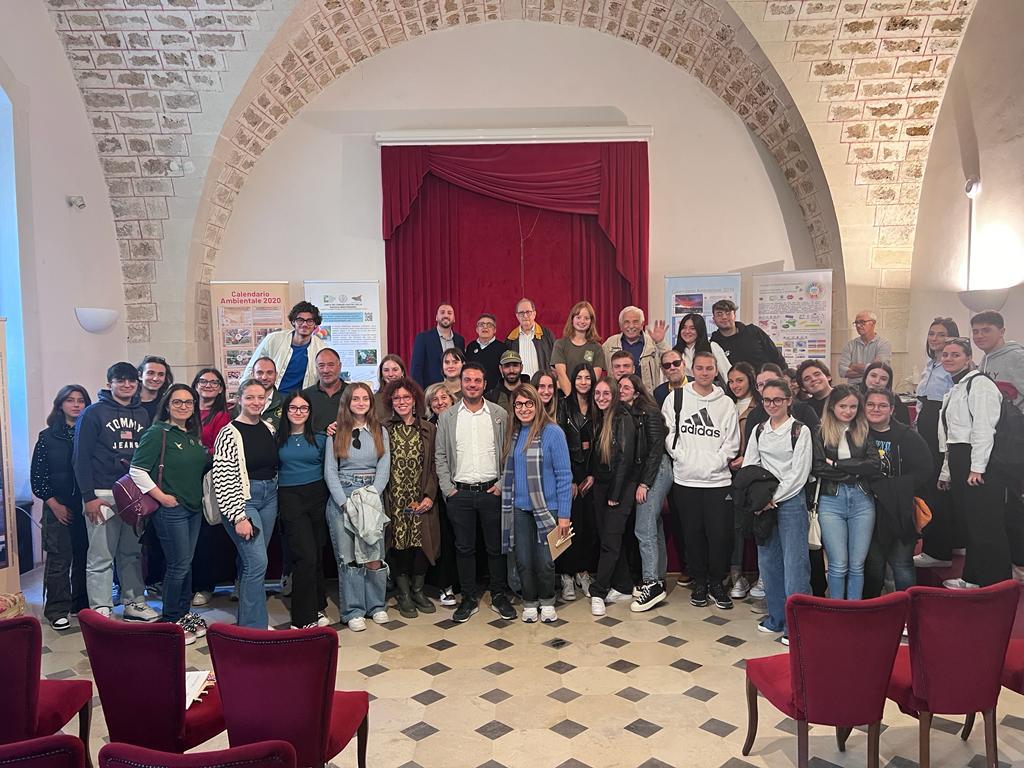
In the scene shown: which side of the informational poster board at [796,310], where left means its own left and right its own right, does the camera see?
front

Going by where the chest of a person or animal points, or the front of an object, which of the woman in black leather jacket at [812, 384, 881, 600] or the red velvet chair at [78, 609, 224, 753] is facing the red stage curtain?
the red velvet chair

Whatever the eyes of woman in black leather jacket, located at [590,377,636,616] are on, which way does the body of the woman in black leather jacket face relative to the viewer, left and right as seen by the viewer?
facing the viewer and to the left of the viewer

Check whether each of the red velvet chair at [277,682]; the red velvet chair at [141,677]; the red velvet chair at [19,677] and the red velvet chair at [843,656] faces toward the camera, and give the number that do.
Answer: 0

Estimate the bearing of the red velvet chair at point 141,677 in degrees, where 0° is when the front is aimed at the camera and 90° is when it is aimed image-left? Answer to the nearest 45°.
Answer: approximately 225°

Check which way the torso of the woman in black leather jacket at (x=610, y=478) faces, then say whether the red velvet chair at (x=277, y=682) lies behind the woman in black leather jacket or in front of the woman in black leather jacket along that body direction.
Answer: in front

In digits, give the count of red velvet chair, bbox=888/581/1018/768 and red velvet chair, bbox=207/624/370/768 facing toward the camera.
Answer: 0

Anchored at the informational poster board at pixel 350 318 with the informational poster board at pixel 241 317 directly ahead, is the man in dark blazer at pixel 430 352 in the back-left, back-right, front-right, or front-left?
back-left

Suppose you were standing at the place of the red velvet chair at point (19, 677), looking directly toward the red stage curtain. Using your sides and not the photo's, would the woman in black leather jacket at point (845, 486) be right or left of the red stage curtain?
right

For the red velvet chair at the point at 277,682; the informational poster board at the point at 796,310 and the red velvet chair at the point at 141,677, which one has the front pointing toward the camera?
the informational poster board

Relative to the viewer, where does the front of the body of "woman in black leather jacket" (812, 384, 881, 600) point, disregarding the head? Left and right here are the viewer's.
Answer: facing the viewer

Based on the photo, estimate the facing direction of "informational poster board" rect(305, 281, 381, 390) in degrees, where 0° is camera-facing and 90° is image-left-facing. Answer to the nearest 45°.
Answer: approximately 0°

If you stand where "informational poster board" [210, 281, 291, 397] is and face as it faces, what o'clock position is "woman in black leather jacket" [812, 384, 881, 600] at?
The woman in black leather jacket is roughly at 11 o'clock from the informational poster board.

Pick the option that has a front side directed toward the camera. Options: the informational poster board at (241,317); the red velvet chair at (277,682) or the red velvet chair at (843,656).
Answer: the informational poster board

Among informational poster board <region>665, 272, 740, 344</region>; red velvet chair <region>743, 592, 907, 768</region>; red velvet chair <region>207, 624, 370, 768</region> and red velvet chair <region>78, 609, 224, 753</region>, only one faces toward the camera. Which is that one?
the informational poster board

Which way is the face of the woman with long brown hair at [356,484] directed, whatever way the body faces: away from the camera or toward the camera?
toward the camera

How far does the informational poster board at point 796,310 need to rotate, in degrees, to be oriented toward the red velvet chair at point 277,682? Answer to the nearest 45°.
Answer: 0° — it already faces it

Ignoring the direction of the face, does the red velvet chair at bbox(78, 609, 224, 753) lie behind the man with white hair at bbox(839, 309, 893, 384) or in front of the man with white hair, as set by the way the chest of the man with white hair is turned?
in front
